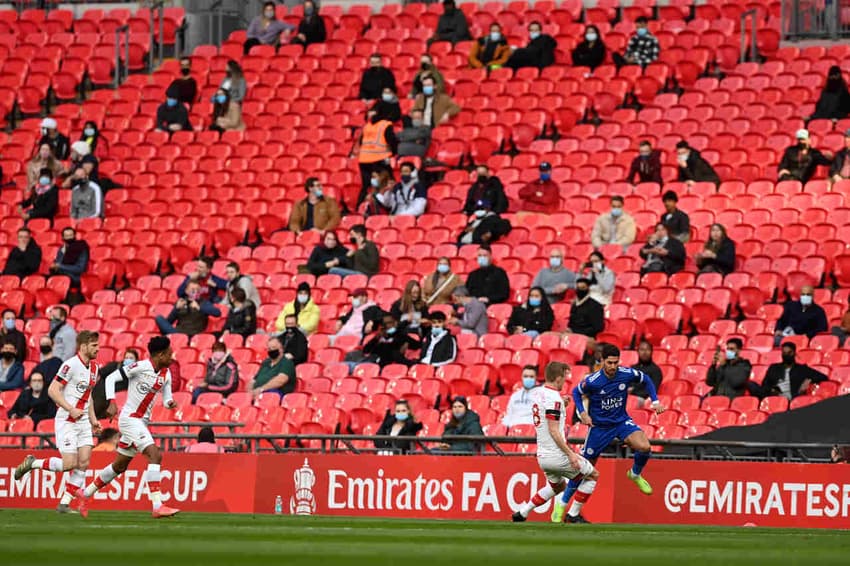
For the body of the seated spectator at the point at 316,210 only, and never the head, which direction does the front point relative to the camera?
toward the camera

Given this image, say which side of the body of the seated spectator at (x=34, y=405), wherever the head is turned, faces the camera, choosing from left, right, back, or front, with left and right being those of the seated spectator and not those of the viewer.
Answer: front

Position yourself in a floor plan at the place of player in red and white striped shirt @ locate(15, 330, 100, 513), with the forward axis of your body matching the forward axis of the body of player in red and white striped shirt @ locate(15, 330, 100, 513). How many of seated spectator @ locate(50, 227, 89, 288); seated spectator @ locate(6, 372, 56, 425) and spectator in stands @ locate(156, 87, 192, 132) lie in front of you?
0

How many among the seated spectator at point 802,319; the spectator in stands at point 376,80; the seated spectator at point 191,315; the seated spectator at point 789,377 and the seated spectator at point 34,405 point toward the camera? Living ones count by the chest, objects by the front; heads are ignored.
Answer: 5

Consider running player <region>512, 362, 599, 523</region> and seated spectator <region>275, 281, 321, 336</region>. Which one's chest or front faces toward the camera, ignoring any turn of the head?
the seated spectator

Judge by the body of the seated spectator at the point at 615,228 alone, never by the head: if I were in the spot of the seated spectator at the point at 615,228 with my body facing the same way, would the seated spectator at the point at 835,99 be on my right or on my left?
on my left

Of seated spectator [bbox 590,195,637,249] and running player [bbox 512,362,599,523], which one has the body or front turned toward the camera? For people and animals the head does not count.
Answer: the seated spectator

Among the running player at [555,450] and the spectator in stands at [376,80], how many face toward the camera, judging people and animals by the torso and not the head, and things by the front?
1

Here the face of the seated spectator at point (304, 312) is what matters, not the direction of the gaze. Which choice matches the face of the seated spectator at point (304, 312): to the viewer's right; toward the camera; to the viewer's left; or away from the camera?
toward the camera

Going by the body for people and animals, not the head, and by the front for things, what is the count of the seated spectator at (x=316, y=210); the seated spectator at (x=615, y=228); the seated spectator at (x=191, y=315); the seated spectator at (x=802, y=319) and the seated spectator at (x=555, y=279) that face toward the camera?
5

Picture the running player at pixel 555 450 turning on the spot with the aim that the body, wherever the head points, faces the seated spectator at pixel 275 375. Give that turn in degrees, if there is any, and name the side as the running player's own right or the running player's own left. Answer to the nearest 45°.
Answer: approximately 90° to the running player's own left

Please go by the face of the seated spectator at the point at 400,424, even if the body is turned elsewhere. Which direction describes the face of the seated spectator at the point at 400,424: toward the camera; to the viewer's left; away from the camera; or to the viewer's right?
toward the camera

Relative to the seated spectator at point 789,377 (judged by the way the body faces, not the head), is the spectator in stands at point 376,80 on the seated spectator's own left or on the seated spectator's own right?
on the seated spectator's own right

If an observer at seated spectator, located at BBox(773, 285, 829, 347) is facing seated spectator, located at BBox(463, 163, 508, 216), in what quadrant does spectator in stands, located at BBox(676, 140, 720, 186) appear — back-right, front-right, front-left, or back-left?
front-right

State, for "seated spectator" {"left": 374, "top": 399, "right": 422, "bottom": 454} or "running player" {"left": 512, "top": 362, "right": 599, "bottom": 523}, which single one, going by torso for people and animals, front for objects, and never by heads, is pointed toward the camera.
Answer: the seated spectator

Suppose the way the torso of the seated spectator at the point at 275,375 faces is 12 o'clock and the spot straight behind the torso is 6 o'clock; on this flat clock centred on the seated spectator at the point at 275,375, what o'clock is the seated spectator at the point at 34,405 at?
the seated spectator at the point at 34,405 is roughly at 2 o'clock from the seated spectator at the point at 275,375.

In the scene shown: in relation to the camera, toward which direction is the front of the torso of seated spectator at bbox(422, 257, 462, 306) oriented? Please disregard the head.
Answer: toward the camera

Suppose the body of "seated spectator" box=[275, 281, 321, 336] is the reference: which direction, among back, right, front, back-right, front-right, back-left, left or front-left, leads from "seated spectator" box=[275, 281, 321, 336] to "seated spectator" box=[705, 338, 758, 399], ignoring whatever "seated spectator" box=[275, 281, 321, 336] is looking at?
front-left

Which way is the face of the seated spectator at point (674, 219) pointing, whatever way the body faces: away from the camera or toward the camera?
toward the camera

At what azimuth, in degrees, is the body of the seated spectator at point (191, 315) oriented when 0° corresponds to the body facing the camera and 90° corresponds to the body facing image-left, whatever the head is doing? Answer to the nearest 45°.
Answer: approximately 0°

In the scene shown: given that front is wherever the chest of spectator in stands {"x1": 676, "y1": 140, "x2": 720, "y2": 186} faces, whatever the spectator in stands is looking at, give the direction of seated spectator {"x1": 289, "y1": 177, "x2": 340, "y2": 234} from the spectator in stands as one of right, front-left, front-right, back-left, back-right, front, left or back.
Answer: front-right

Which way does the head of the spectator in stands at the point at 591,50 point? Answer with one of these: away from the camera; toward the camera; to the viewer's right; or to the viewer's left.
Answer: toward the camera

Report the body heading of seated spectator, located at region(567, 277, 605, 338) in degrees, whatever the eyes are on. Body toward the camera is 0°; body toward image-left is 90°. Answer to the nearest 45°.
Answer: approximately 45°

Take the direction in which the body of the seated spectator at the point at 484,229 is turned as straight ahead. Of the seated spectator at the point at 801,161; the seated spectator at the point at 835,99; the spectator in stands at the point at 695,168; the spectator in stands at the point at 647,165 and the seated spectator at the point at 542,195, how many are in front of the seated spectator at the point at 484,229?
0

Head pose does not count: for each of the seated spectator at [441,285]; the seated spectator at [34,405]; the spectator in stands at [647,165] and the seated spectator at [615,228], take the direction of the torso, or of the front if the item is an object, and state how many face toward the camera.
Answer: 4
